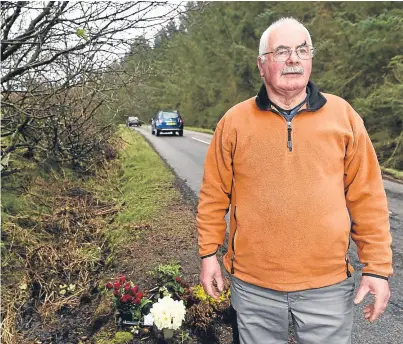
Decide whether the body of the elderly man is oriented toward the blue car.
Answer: no

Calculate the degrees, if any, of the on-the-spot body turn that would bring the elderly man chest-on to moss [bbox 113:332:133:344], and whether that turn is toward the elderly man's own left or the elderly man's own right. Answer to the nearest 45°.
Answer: approximately 135° to the elderly man's own right

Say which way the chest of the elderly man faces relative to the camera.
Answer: toward the camera

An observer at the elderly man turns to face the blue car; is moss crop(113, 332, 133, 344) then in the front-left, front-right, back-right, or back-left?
front-left

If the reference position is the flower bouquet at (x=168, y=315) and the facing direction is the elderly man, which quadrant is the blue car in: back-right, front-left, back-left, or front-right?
back-left

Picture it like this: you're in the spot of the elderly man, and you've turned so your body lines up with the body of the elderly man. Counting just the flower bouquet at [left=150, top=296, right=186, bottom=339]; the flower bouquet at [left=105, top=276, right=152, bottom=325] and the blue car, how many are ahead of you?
0

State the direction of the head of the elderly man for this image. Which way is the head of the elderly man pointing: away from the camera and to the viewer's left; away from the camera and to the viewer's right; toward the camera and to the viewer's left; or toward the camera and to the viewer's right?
toward the camera and to the viewer's right

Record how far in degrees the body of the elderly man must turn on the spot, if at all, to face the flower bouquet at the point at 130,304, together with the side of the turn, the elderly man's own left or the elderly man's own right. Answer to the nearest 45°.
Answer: approximately 135° to the elderly man's own right

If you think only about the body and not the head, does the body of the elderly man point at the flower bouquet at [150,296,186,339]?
no

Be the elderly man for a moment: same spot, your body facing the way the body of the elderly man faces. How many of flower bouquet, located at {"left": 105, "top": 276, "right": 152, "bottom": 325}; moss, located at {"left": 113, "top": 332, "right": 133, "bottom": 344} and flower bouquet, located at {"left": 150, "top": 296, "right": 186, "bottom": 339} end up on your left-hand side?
0
